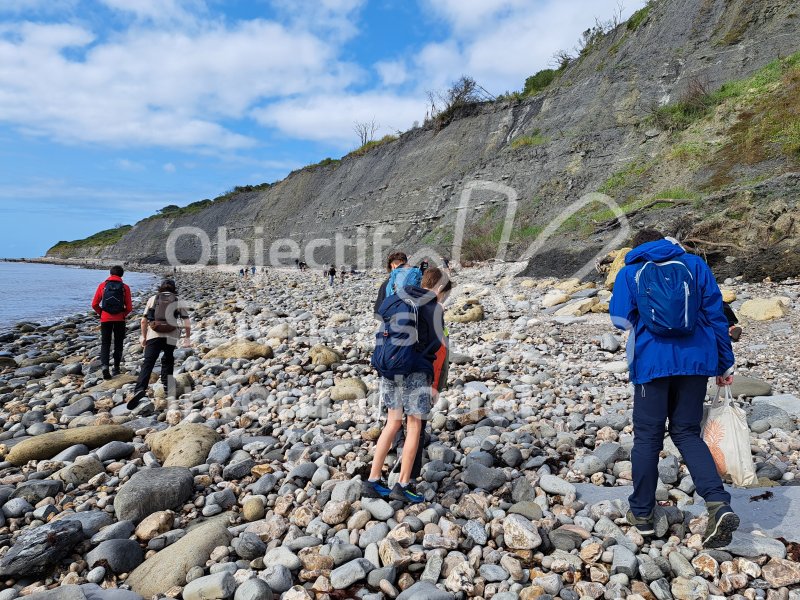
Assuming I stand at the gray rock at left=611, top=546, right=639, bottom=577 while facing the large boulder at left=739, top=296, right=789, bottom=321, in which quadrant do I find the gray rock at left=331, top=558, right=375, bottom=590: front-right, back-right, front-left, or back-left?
back-left

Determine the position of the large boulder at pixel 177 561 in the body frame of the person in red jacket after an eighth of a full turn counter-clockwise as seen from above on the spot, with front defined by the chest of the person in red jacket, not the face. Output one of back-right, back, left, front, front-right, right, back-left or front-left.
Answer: back-left

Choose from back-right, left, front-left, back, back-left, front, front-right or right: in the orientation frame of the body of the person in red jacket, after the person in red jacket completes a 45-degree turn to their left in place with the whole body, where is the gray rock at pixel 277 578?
back-left

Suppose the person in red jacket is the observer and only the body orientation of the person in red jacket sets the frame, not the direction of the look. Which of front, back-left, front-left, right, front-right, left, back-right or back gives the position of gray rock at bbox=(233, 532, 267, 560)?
back

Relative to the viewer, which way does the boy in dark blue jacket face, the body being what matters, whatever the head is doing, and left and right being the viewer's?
facing away from the viewer and to the right of the viewer

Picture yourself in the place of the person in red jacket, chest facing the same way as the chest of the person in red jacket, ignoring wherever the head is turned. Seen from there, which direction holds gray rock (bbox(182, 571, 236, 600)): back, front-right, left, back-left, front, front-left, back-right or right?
back

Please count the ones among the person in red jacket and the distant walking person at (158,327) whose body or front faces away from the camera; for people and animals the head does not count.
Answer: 2

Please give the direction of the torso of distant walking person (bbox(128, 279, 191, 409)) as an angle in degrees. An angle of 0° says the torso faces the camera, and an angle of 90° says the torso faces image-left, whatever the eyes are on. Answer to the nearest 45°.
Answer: approximately 180°

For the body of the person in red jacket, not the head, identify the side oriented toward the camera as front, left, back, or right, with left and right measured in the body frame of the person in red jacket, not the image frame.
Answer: back

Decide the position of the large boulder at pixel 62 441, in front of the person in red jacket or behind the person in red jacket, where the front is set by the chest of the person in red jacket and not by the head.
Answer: behind

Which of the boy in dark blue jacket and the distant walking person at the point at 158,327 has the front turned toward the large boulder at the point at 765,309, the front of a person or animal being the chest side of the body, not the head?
the boy in dark blue jacket
